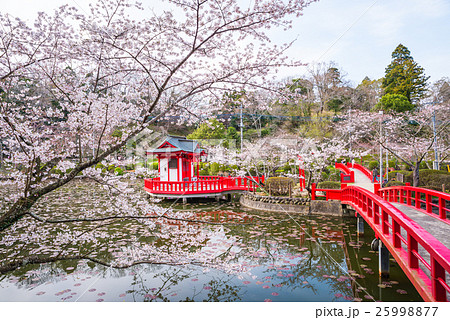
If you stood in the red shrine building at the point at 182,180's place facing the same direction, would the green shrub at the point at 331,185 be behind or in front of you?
in front

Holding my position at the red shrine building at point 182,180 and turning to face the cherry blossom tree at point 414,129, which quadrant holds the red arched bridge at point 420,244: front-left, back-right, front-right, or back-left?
front-right

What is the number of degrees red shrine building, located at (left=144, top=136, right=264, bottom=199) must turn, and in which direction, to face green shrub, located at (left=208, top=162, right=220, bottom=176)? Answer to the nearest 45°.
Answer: approximately 135° to its left

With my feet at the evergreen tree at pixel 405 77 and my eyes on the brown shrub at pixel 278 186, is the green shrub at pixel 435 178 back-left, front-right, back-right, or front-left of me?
front-left

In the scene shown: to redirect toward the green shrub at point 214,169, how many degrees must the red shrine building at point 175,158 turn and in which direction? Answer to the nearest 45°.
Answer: approximately 90° to its left

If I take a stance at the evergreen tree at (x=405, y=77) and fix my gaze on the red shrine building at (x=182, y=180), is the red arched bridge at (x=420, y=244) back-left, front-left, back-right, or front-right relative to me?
front-left

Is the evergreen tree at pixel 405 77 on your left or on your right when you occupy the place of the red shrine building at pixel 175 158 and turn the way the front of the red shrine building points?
on your left

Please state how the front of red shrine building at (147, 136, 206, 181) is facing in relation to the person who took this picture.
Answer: facing the viewer and to the right of the viewer
